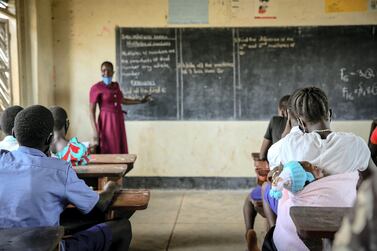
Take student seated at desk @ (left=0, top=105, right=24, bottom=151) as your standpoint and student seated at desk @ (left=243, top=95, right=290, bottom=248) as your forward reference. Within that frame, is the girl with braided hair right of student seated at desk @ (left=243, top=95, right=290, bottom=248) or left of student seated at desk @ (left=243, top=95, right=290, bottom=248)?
right

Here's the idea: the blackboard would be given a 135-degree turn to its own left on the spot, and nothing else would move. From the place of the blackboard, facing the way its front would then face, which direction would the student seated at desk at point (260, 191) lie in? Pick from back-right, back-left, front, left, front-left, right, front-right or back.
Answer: back-right

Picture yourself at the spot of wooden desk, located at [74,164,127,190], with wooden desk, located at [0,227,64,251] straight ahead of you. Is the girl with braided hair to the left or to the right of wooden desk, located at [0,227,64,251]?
left

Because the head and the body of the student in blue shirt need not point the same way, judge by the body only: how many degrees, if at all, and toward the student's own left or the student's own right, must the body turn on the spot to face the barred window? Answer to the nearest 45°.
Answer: approximately 45° to the student's own left

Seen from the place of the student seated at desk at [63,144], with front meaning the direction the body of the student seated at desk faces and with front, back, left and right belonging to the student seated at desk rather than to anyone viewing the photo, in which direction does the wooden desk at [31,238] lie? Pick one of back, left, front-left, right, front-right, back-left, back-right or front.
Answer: back

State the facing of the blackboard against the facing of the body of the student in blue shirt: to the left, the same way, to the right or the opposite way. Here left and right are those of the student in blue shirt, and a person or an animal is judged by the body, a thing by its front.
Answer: the opposite way

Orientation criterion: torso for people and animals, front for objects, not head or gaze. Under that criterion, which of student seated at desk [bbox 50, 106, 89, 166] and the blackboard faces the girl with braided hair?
the blackboard

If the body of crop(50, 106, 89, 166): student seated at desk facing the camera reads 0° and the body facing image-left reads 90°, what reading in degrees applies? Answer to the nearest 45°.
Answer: approximately 180°

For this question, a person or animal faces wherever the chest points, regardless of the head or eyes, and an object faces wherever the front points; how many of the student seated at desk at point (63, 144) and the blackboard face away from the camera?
1

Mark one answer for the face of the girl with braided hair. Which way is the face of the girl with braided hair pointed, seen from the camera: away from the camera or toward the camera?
away from the camera

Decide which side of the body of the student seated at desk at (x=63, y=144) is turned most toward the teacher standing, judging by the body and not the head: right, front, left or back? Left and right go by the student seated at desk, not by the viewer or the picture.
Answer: front

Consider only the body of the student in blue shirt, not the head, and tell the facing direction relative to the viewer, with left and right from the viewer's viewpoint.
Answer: facing away from the viewer and to the right of the viewer

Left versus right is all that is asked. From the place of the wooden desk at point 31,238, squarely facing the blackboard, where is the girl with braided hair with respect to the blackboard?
right

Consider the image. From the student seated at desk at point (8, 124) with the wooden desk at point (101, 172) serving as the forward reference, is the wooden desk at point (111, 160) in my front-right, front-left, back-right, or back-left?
front-left

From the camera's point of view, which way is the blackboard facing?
toward the camera

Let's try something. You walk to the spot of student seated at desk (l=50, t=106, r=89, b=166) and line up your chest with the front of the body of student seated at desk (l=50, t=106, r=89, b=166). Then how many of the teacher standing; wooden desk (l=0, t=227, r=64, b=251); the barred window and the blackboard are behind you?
1

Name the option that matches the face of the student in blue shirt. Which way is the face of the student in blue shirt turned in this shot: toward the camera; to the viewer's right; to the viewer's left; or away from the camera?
away from the camera

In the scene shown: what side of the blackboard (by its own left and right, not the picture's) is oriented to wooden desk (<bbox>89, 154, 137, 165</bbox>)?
front

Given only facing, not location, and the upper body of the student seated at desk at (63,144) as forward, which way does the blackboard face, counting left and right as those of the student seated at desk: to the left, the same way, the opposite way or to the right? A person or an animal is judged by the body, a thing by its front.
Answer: the opposite way

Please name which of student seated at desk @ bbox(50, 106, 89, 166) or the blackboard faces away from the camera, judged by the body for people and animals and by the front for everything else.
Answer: the student seated at desk
